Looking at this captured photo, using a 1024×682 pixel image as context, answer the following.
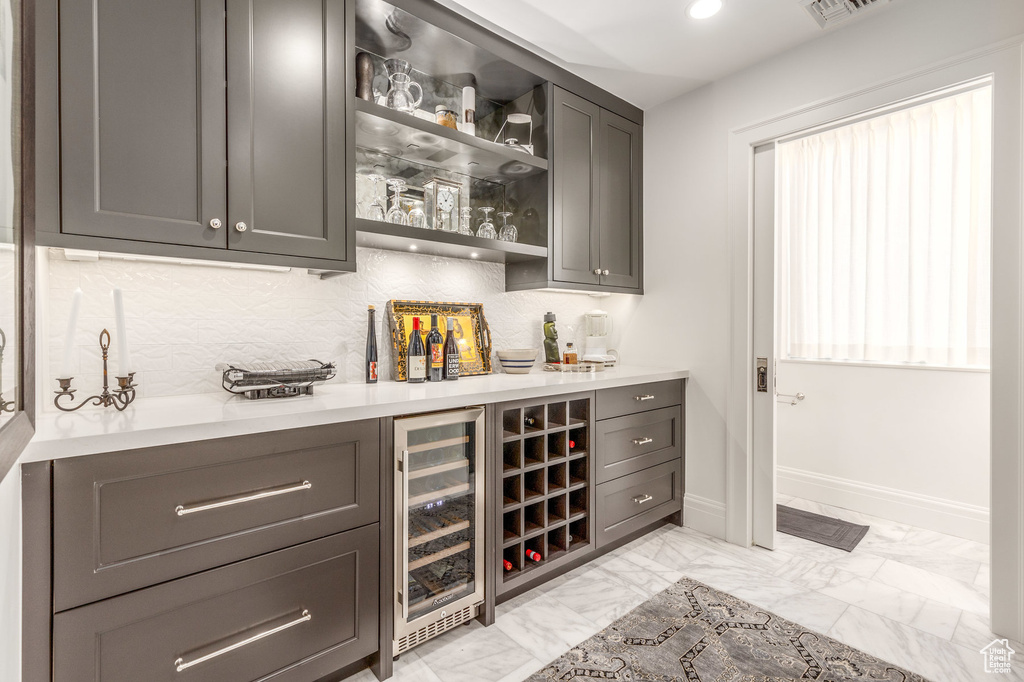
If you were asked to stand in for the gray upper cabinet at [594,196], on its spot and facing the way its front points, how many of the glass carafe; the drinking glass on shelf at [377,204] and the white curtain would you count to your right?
2

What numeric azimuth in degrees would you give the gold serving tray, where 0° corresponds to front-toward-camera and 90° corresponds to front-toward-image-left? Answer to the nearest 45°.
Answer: approximately 315°

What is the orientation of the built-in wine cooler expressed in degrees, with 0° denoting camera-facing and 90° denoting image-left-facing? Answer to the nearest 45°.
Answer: approximately 315°

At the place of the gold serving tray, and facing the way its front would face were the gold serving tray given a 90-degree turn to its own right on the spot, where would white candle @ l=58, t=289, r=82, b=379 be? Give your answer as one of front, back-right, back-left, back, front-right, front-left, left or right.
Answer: front

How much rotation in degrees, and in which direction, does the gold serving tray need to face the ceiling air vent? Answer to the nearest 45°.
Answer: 0° — it already faces it

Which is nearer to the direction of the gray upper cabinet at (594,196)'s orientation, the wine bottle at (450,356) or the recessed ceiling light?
the recessed ceiling light

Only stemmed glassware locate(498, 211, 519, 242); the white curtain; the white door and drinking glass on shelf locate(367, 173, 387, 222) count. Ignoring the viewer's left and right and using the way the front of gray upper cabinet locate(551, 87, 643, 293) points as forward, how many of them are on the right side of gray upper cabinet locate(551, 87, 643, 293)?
2
